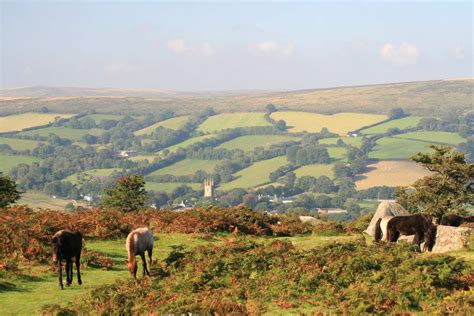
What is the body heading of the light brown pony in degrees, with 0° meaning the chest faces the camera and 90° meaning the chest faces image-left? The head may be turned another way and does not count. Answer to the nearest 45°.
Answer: approximately 45°

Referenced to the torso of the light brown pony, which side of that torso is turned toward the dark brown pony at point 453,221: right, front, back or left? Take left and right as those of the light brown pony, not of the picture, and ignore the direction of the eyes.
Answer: back
